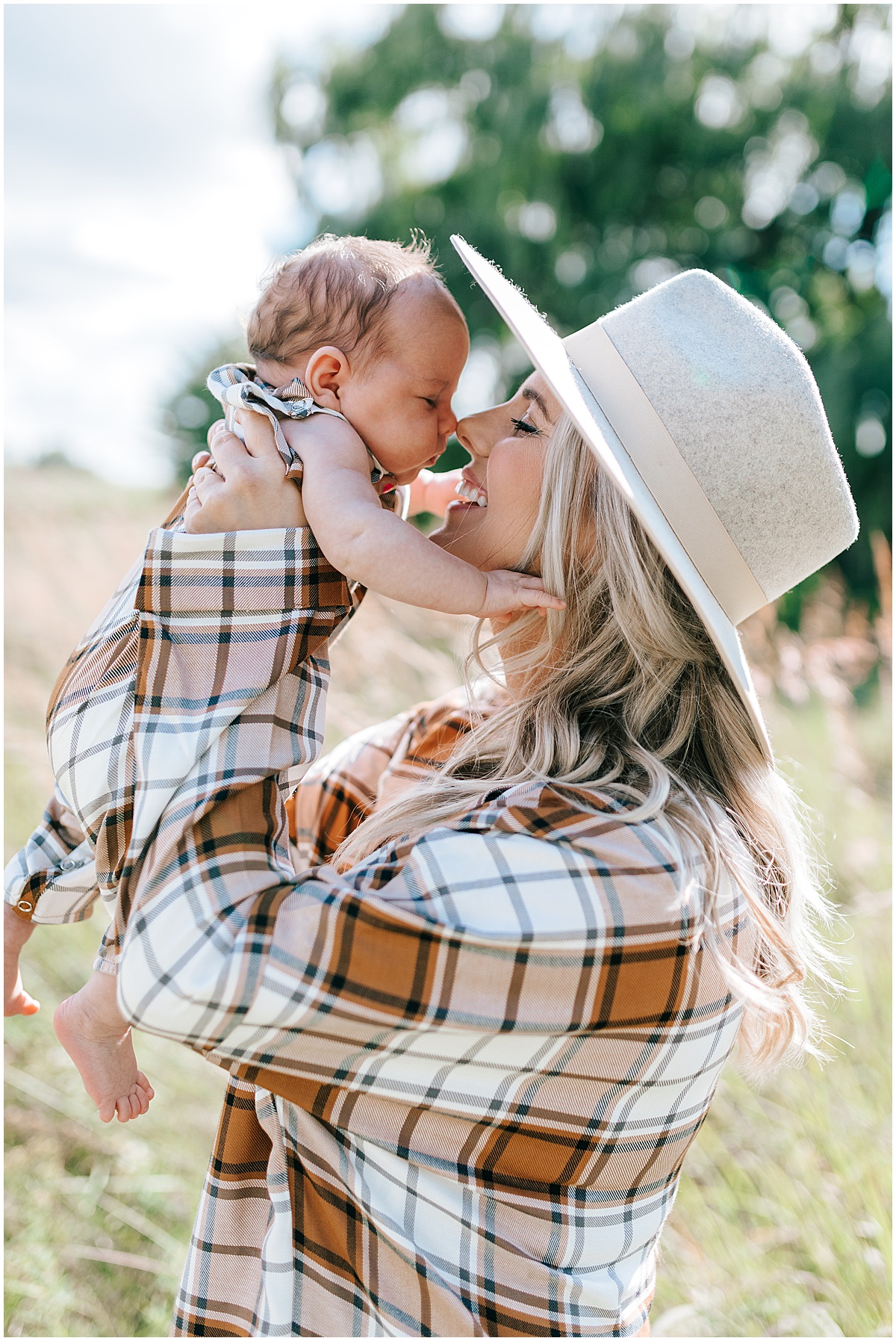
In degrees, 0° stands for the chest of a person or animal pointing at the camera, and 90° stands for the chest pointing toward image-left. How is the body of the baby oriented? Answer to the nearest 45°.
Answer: approximately 270°

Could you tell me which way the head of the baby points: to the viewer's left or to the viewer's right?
to the viewer's right

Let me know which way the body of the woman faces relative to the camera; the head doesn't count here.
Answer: to the viewer's left
